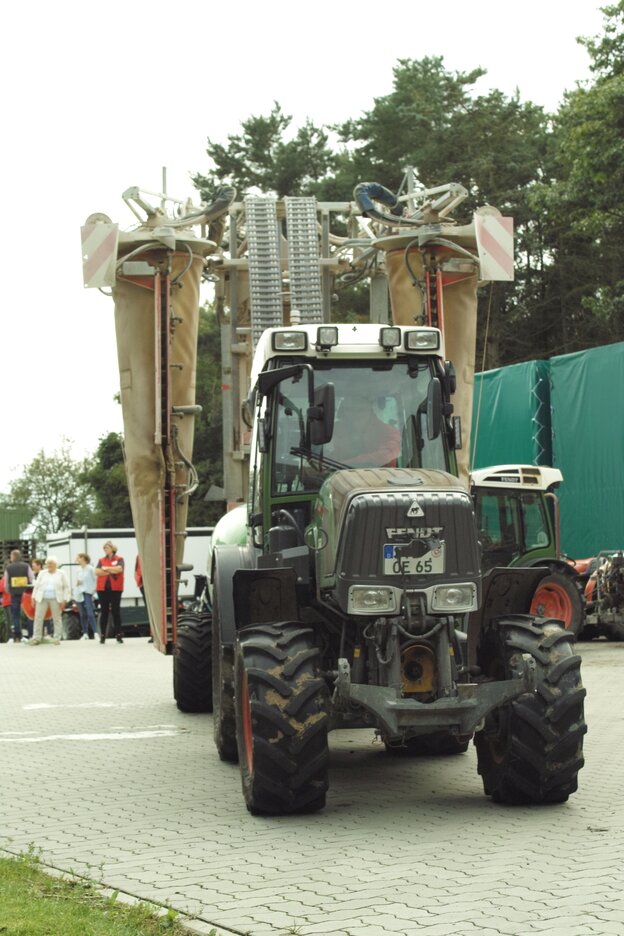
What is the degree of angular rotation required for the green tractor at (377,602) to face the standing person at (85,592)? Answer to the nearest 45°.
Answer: approximately 180°

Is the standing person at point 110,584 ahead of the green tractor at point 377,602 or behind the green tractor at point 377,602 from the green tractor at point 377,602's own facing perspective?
behind
